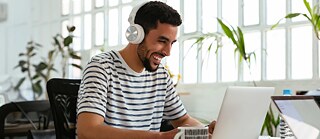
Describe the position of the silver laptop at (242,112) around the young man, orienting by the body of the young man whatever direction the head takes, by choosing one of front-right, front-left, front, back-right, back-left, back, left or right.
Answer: front

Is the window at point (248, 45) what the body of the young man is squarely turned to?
no

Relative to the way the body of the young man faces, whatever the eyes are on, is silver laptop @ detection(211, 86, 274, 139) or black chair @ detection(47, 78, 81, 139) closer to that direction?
the silver laptop

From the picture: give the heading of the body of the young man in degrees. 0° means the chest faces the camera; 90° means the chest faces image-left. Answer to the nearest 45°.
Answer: approximately 315°

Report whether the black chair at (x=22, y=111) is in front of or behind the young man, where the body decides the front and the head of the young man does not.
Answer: behind

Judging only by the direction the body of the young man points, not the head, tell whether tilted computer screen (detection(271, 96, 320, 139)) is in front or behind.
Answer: in front

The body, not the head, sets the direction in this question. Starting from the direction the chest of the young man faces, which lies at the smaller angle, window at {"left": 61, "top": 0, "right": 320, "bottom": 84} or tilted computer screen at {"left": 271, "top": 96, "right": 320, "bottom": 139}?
the tilted computer screen

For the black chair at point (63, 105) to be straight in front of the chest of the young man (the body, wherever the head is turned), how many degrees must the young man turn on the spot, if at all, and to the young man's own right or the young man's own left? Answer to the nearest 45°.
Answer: approximately 135° to the young man's own right

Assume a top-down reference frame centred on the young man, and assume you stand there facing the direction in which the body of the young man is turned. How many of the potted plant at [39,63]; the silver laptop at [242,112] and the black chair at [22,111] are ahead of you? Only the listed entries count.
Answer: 1

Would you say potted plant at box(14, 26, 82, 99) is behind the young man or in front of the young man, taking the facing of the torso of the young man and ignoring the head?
behind
